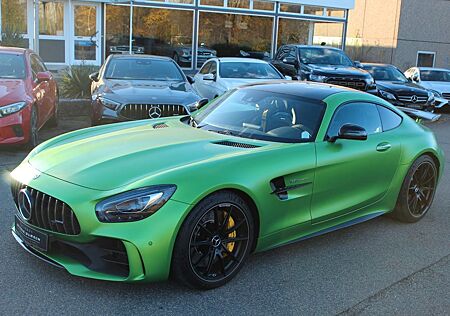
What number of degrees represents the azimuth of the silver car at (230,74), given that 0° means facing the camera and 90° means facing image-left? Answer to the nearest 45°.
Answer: approximately 315°

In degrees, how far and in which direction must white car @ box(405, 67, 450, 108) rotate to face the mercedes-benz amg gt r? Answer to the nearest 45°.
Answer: approximately 45° to its right

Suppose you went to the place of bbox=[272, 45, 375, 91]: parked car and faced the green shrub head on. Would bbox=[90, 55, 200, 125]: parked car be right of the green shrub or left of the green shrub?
left

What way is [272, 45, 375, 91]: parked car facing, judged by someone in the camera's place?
facing the viewer and to the right of the viewer

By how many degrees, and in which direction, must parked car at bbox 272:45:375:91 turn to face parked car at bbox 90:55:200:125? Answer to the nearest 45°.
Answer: approximately 90° to its right

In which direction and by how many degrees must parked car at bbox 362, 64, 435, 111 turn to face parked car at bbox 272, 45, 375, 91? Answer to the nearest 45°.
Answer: approximately 135° to its right

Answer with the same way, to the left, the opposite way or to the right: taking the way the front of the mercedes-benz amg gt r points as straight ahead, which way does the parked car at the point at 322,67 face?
to the left

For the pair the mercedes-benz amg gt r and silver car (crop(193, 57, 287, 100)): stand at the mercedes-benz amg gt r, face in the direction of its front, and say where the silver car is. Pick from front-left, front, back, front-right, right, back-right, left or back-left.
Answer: back-right

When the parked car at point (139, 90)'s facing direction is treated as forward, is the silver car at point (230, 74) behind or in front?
behind

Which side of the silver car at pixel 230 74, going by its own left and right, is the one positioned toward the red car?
right

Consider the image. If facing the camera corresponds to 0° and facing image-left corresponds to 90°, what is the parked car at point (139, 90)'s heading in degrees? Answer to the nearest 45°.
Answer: approximately 0°

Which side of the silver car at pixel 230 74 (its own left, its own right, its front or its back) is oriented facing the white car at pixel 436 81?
left
